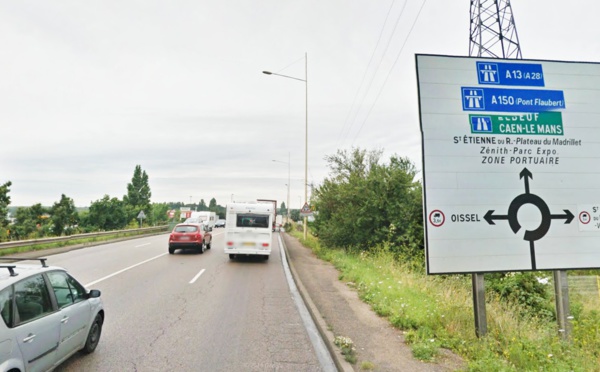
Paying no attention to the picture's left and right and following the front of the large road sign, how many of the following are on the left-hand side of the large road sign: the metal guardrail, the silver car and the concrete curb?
0

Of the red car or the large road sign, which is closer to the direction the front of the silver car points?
the red car

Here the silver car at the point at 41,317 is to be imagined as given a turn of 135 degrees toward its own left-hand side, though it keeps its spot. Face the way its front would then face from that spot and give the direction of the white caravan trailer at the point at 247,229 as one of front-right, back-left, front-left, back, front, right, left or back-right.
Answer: back-right

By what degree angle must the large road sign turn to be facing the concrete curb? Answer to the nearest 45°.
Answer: approximately 90° to its right

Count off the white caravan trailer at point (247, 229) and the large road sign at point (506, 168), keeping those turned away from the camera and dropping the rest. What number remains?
1

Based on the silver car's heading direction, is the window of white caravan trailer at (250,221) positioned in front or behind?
in front

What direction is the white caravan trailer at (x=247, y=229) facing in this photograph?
away from the camera

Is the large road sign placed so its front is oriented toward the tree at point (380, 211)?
no

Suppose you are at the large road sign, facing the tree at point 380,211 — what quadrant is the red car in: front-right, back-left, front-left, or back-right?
front-left

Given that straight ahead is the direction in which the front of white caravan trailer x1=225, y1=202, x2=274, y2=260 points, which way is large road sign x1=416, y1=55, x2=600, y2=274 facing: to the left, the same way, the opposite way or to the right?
the opposite way

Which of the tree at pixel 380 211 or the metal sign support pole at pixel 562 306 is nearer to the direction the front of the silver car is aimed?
the tree

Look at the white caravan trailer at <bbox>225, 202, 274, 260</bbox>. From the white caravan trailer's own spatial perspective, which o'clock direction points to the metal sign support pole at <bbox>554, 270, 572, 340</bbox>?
The metal sign support pole is roughly at 5 o'clock from the white caravan trailer.

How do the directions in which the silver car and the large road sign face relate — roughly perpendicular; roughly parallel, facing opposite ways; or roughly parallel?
roughly parallel, facing opposite ways

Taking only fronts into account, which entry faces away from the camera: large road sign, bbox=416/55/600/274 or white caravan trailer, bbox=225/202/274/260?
the white caravan trailer

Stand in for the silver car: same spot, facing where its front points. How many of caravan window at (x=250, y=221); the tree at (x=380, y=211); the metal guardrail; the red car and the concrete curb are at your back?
0

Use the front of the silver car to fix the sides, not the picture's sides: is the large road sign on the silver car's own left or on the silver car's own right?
on the silver car's own right

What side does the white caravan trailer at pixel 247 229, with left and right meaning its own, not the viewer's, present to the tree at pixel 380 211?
right

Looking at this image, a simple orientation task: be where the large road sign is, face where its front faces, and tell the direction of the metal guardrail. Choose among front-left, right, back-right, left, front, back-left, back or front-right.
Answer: back-right

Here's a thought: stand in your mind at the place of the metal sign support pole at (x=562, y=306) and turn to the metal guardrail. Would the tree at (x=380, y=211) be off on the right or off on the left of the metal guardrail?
right

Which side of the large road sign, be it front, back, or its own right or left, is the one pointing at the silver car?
right
